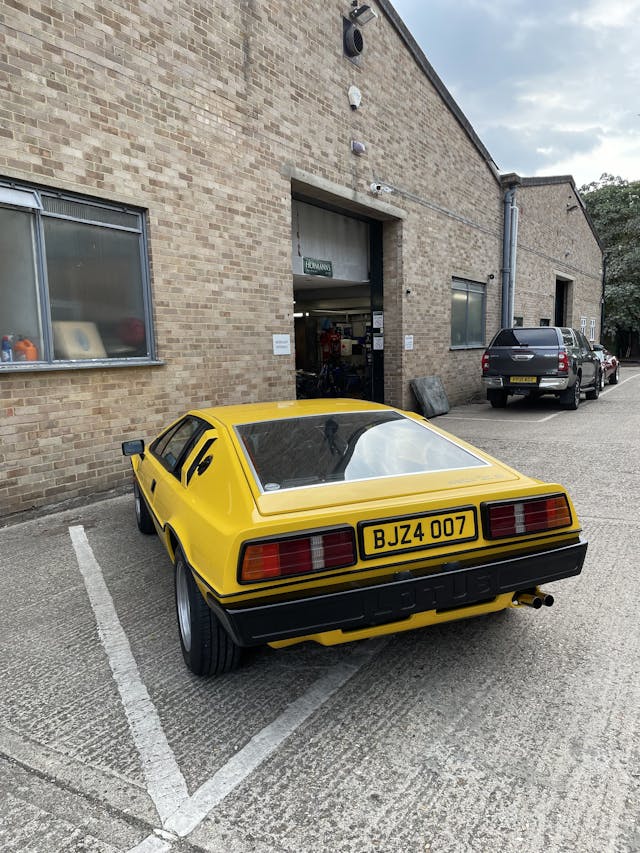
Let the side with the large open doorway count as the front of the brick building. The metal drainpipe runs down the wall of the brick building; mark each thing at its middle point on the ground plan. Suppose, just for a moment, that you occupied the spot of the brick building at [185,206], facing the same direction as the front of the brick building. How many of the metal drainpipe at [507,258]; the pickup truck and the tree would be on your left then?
3

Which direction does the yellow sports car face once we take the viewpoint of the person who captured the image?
facing away from the viewer and to the left of the viewer

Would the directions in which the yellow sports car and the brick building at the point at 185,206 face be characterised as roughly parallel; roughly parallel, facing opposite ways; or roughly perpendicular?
roughly parallel, facing opposite ways

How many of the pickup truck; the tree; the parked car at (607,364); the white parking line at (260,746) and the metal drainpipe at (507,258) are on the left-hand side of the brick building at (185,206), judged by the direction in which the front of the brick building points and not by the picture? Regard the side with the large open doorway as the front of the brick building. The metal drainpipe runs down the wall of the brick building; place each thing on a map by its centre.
4

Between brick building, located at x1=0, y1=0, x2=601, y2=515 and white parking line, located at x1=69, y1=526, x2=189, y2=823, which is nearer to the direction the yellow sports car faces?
the brick building

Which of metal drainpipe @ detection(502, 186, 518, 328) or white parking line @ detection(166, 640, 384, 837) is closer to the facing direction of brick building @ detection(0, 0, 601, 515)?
the white parking line

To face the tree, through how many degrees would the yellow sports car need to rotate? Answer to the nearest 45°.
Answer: approximately 90° to its right

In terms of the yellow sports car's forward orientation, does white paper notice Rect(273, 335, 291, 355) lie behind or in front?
in front

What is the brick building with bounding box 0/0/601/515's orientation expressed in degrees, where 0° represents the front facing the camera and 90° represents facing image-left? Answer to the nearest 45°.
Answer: approximately 315°

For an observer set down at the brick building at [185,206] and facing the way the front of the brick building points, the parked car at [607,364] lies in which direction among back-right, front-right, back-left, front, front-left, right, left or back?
left

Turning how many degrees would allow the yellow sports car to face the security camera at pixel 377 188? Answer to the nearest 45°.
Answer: approximately 45° to its right

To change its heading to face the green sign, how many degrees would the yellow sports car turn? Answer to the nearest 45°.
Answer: approximately 45° to its right

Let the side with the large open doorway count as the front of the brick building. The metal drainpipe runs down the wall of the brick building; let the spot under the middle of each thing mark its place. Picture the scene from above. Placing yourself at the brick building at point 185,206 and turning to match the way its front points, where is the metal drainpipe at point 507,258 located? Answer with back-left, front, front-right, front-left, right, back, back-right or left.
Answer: left

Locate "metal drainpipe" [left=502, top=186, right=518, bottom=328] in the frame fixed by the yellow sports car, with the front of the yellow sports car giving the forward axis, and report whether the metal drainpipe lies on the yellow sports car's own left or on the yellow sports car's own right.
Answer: on the yellow sports car's own right
